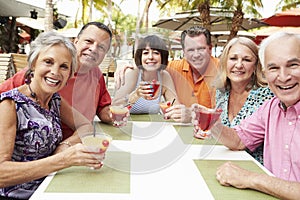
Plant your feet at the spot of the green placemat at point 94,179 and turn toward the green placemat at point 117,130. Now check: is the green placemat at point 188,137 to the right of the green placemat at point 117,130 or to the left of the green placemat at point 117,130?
right

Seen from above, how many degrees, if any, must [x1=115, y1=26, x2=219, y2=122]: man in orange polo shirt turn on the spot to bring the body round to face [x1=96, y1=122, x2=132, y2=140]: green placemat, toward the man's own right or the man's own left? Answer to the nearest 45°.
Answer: approximately 45° to the man's own right

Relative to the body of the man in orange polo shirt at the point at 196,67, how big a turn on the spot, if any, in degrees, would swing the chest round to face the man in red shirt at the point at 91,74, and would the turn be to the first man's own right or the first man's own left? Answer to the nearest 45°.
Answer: approximately 45° to the first man's own right

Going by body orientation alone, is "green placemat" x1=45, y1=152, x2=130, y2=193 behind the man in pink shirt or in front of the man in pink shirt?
in front

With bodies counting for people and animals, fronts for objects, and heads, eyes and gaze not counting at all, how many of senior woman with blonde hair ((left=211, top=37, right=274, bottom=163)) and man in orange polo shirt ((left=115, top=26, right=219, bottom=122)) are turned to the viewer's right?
0

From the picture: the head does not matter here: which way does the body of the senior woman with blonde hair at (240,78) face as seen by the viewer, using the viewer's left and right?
facing the viewer and to the left of the viewer

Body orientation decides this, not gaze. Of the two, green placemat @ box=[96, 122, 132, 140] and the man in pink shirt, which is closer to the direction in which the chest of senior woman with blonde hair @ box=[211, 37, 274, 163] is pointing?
the green placemat

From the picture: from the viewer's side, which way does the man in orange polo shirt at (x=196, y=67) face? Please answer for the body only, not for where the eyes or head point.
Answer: toward the camera

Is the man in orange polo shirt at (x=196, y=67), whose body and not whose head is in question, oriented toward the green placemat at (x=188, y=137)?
yes

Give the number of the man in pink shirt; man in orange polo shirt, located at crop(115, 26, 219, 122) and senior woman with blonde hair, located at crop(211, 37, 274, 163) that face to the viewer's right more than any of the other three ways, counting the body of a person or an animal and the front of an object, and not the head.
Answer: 0

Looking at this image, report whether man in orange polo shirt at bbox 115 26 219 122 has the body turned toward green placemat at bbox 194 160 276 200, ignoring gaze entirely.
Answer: yes

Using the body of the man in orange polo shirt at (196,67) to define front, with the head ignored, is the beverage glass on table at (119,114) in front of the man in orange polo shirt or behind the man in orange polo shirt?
in front

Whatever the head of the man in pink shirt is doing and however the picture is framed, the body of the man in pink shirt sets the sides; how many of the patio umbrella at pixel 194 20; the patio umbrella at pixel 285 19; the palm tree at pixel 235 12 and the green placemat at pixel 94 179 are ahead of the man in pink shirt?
1
